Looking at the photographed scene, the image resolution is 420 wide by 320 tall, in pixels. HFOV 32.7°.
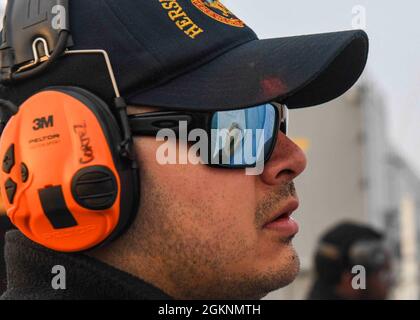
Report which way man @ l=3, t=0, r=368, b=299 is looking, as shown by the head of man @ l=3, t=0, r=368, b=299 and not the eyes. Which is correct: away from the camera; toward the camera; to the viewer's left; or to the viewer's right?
to the viewer's right

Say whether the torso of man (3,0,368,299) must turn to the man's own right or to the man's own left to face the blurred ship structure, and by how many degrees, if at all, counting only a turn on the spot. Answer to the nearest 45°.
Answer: approximately 90° to the man's own left

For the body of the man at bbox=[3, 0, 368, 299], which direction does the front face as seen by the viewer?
to the viewer's right

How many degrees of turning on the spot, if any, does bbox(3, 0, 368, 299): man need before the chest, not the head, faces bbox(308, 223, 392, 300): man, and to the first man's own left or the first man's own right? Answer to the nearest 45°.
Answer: approximately 90° to the first man's own left
